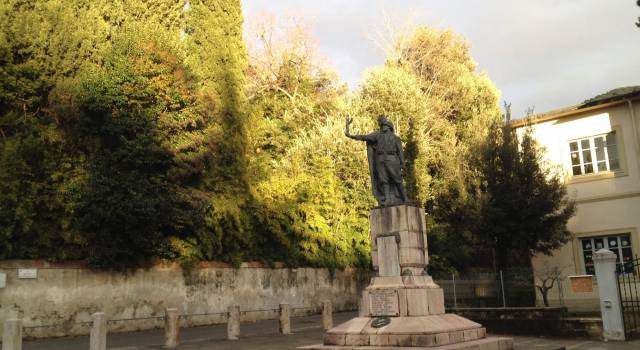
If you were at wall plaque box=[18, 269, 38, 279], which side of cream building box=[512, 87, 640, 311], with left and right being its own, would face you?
front

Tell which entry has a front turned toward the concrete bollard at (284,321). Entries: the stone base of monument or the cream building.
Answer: the cream building

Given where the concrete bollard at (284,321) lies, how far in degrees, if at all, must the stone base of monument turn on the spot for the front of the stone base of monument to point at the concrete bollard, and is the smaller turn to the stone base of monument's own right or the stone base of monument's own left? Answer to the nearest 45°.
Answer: approximately 90° to the stone base of monument's own right

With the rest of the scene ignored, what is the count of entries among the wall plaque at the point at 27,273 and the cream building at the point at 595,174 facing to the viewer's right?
0

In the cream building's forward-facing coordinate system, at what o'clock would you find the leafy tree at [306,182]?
The leafy tree is roughly at 1 o'clock from the cream building.

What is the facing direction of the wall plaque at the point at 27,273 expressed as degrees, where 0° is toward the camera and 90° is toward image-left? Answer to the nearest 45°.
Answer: approximately 0°

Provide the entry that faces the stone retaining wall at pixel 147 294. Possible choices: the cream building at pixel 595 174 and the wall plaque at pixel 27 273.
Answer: the cream building

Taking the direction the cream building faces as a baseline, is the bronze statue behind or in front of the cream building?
in front

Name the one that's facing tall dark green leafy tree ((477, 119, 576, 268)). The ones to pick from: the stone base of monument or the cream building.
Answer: the cream building

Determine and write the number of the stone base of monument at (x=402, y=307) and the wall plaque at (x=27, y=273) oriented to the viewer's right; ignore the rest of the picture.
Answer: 0

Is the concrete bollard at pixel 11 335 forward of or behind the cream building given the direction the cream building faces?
forward

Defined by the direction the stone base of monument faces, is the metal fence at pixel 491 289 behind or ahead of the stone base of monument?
behind
